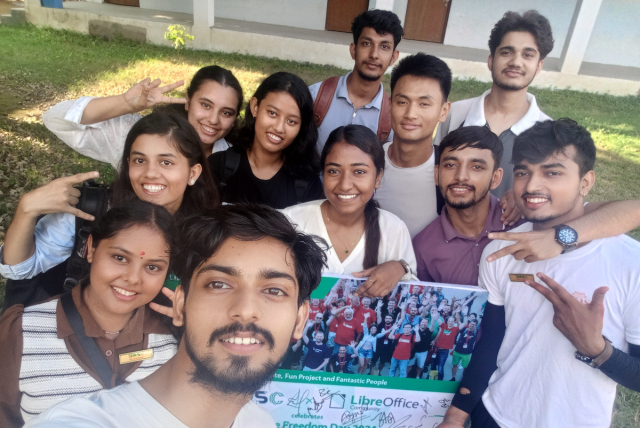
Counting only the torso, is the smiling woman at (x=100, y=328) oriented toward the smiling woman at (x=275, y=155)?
no

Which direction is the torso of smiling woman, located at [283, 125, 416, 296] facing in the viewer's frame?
toward the camera

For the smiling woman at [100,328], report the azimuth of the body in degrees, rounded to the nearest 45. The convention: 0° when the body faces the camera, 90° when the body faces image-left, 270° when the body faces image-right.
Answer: approximately 315°

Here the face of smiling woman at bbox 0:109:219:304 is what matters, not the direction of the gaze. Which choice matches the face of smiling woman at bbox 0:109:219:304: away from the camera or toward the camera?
toward the camera

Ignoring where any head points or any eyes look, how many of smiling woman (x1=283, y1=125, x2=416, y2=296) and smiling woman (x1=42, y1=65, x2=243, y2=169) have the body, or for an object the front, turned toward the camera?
2

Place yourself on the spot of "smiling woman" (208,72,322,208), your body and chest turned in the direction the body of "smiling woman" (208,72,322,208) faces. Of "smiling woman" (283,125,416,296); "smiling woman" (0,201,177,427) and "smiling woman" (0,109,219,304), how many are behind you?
0

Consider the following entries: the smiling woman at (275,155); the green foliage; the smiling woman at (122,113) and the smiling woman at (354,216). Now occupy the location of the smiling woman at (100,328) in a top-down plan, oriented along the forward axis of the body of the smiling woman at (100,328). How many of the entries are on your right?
0

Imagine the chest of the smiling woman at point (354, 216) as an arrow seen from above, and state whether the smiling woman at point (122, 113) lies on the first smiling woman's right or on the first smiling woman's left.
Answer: on the first smiling woman's right

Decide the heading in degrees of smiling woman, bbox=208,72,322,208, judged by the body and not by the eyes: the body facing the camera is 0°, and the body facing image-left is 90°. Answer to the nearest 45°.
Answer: approximately 0°

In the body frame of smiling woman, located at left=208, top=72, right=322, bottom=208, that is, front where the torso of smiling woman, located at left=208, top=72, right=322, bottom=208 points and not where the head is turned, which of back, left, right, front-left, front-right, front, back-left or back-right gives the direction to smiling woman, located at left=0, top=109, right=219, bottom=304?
front-right

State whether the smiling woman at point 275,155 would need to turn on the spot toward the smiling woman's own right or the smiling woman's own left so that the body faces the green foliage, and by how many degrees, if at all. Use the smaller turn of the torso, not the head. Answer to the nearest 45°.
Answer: approximately 180°

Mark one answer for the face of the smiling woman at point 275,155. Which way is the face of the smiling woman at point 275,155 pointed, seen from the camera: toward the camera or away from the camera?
toward the camera

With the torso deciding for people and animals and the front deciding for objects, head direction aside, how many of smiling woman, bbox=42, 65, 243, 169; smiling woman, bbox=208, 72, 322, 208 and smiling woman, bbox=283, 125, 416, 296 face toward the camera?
3

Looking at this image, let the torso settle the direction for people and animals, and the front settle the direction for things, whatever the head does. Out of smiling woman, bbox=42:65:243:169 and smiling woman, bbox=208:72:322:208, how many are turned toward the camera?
2

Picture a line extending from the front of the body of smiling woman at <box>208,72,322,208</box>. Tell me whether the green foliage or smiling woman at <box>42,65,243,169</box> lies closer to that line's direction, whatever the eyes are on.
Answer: the smiling woman

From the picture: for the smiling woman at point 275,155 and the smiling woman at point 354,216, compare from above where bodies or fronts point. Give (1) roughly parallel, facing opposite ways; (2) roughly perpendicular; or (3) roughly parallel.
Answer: roughly parallel

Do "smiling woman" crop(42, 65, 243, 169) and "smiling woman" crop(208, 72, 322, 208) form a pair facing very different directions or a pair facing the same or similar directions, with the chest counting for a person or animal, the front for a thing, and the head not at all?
same or similar directions

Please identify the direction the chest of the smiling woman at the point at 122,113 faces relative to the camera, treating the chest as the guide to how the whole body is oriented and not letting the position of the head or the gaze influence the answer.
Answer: toward the camera

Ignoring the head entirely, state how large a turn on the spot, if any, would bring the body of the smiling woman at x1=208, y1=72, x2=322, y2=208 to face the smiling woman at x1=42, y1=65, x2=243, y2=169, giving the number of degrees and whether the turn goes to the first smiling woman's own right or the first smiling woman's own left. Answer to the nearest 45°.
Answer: approximately 90° to the first smiling woman's own right

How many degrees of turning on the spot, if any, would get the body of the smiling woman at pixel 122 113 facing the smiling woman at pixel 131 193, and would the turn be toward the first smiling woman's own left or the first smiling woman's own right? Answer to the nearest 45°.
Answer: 0° — they already face them

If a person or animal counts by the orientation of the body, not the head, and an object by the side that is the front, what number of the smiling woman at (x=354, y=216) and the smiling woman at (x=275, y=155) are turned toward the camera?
2
